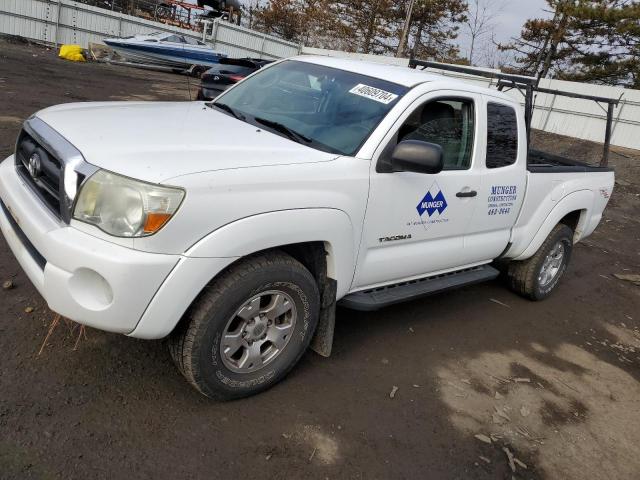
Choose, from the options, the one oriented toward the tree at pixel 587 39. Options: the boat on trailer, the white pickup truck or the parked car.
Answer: the parked car

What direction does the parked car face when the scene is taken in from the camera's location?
facing away from the viewer and to the right of the viewer

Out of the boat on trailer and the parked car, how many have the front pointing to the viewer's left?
1

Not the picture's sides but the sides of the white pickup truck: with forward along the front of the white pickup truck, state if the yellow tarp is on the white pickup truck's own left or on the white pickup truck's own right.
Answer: on the white pickup truck's own right

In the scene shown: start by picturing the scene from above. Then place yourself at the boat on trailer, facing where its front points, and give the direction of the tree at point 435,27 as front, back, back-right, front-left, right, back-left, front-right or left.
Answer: back-right

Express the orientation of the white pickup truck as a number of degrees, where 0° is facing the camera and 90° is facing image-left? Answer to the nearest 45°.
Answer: approximately 45°

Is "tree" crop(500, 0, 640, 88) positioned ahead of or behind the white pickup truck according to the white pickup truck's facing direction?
behind

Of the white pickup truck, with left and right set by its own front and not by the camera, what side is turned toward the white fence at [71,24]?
right

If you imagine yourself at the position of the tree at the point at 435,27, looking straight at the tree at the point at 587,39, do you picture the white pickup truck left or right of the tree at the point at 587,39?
right

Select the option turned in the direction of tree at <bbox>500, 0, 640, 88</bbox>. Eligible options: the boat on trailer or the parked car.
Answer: the parked car

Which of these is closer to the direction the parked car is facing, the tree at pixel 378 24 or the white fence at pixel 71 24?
the tree

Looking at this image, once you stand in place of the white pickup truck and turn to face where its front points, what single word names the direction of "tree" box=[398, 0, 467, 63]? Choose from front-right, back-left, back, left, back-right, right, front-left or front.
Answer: back-right

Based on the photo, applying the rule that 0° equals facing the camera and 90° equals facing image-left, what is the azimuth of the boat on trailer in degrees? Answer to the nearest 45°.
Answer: approximately 90°
